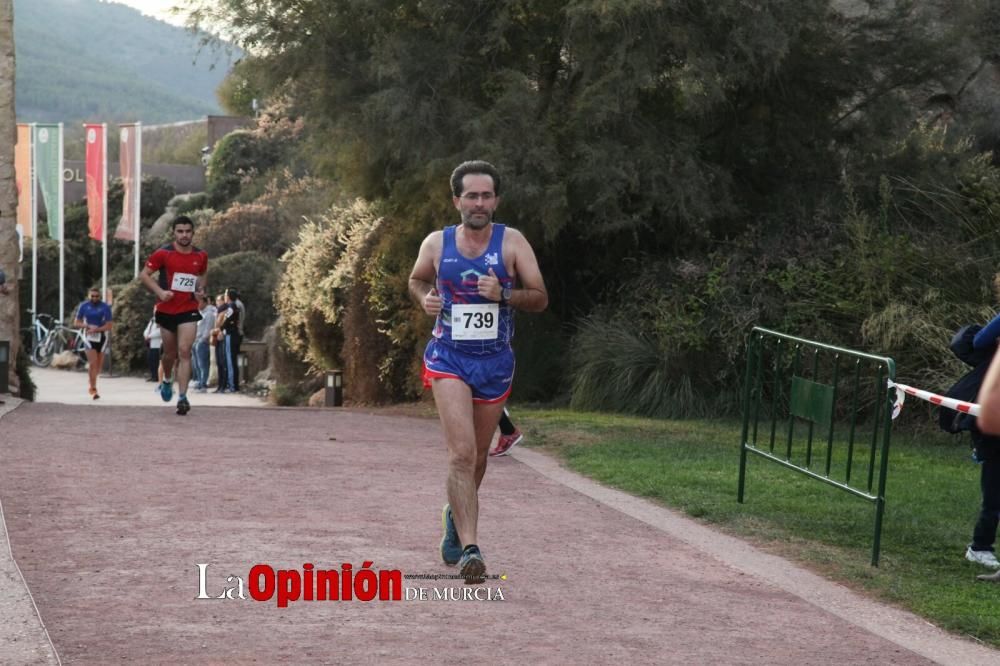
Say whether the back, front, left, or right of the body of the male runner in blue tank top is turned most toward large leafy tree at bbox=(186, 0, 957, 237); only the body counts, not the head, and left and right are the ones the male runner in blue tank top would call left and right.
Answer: back

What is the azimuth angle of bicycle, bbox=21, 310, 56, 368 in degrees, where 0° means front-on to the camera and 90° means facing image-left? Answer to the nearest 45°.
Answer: approximately 45°

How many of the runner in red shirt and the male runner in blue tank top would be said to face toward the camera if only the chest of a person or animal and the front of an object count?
2

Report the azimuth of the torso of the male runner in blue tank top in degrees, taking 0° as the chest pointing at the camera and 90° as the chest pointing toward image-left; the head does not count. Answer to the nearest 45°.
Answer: approximately 0°

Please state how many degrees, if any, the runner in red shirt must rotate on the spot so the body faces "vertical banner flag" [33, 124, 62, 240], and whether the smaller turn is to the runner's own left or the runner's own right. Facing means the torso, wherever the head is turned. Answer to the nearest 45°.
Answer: approximately 180°

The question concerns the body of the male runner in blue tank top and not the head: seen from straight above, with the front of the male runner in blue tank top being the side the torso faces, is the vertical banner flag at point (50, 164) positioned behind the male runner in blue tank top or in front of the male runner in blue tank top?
behind

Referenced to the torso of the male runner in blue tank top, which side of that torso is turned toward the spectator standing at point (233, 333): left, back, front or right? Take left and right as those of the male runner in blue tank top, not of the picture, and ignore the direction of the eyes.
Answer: back

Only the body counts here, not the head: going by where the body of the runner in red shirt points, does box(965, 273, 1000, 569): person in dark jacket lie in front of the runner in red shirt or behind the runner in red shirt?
in front

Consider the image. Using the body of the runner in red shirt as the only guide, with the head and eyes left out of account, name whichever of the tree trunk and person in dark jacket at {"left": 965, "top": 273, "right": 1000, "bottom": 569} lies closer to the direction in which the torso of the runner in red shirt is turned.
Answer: the person in dark jacket
